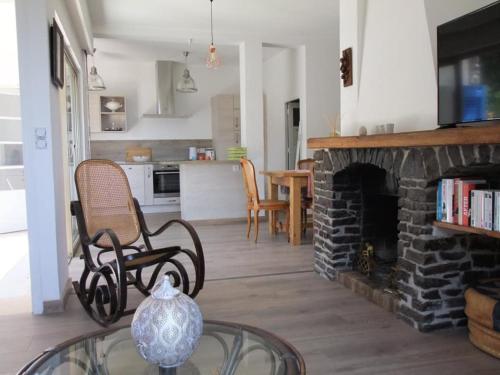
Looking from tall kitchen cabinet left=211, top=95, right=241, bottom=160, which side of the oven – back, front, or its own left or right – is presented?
left

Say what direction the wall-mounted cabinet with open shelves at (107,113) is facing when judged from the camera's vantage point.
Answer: facing the viewer

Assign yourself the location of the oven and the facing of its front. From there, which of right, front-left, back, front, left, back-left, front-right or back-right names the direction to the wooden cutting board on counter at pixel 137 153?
back-right

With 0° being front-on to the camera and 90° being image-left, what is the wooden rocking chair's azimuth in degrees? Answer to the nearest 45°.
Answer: approximately 315°

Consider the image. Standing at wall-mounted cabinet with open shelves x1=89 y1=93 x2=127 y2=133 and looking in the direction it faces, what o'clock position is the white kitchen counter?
The white kitchen counter is roughly at 11 o'clock from the wall-mounted cabinet with open shelves.

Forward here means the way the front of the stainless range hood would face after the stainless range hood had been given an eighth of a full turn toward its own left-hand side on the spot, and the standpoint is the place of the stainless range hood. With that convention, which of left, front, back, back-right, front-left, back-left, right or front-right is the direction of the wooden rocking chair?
front-right

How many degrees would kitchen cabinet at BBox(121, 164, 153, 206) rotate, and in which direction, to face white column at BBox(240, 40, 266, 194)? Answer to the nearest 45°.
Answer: approximately 45° to its left

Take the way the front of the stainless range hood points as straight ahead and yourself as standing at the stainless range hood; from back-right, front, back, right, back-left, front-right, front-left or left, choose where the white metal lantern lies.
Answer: front

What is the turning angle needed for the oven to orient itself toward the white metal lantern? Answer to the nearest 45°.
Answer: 0° — it already faces it

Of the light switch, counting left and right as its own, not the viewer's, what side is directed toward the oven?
back

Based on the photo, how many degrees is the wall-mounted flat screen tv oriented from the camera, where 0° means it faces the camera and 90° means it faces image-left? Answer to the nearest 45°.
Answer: approximately 45°

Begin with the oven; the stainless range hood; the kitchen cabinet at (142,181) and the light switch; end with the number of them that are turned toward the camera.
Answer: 4

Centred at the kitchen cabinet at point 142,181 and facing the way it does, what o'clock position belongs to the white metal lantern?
The white metal lantern is roughly at 12 o'clock from the kitchen cabinet.

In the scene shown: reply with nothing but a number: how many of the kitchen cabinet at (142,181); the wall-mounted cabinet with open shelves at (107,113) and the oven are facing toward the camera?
3

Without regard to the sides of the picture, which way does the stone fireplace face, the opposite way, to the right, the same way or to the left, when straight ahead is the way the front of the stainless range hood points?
to the right

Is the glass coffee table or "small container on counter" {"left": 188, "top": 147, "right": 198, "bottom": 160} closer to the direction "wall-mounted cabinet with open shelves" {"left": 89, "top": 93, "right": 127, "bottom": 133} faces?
the glass coffee table

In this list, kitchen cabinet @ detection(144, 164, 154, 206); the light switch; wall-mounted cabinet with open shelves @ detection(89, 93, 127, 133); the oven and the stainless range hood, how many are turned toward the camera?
5

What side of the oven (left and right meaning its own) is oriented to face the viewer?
front

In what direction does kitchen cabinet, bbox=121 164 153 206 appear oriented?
toward the camera

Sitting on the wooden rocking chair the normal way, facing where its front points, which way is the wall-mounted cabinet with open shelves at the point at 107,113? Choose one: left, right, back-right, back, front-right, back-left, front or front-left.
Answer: back-left

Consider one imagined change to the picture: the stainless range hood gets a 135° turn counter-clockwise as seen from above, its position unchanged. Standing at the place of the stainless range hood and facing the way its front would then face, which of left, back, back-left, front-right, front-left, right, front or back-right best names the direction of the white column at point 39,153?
back-right
